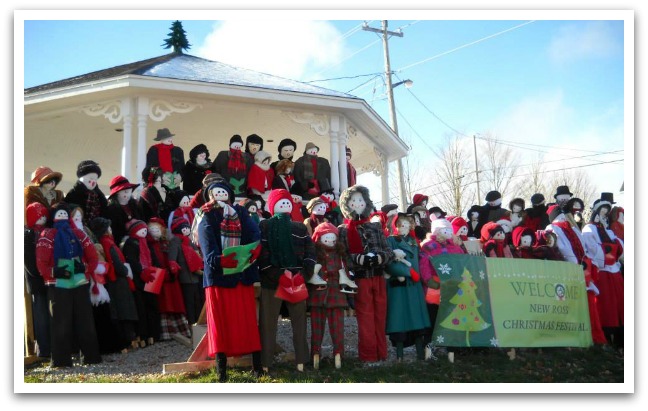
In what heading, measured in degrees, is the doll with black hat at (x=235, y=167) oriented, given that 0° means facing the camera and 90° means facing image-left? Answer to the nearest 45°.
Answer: approximately 0°

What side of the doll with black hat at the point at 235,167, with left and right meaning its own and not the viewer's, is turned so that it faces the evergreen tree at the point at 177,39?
back

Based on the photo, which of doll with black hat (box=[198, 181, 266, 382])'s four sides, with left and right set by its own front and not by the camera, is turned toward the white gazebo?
back

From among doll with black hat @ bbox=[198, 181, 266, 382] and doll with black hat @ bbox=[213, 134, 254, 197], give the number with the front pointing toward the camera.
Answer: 2

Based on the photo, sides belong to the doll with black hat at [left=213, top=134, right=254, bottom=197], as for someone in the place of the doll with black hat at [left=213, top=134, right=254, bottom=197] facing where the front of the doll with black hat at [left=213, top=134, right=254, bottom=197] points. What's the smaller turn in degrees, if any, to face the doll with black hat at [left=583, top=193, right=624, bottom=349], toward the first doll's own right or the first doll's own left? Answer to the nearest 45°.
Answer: approximately 45° to the first doll's own left

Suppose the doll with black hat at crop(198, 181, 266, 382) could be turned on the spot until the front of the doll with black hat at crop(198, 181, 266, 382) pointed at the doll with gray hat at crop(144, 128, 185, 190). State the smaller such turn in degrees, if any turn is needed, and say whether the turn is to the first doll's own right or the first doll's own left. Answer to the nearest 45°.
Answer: approximately 180°

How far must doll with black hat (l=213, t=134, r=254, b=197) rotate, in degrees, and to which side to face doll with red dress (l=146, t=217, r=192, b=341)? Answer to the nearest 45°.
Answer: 0° — it already faces it

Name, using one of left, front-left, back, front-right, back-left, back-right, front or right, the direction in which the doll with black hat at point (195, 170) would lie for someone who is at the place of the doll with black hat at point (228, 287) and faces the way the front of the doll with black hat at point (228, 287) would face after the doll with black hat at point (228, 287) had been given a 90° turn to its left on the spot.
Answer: left

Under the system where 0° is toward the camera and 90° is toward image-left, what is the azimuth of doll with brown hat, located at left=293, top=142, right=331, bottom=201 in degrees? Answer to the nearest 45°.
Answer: approximately 0°

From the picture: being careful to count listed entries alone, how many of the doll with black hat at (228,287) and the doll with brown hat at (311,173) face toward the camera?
2
